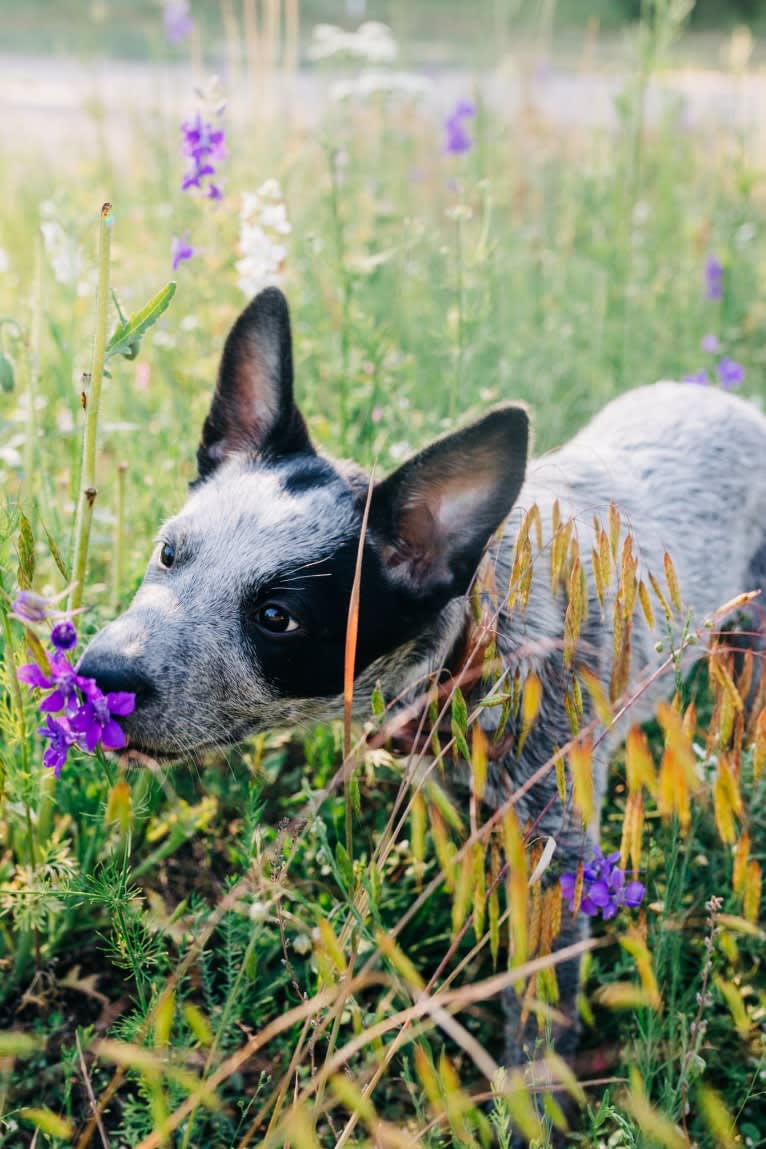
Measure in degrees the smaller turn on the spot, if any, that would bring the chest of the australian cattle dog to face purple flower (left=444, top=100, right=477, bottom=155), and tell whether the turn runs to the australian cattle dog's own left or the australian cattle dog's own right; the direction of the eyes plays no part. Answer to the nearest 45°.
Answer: approximately 135° to the australian cattle dog's own right

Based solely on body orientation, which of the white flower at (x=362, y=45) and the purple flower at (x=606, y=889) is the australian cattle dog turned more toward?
the purple flower

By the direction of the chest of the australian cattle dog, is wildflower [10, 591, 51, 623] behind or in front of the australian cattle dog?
in front

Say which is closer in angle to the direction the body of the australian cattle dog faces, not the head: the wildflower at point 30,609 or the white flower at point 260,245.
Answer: the wildflower

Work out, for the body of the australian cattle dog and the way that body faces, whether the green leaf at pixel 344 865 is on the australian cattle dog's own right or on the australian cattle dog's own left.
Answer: on the australian cattle dog's own left

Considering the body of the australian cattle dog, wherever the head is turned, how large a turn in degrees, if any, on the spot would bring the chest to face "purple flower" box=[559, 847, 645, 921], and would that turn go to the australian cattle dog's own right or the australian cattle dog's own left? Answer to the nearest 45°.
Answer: approximately 90° to the australian cattle dog's own left

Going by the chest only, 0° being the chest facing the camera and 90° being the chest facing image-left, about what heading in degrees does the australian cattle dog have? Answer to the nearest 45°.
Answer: approximately 45°

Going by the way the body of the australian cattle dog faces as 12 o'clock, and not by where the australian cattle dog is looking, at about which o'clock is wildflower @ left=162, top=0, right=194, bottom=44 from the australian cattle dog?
The wildflower is roughly at 4 o'clock from the australian cattle dog.
